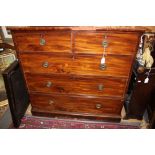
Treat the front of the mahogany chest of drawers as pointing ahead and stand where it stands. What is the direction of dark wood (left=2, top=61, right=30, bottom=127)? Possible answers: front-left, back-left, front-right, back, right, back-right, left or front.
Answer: right

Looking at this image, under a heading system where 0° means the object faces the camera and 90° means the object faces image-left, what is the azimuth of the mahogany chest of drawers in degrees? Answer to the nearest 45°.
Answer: approximately 0°

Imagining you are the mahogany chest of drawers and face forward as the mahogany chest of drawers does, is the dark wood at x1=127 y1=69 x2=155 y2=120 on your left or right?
on your left
